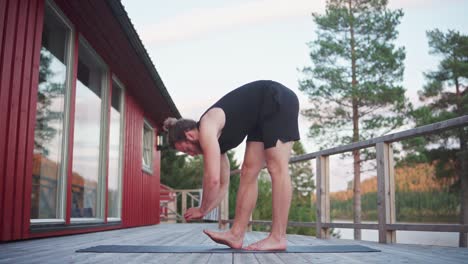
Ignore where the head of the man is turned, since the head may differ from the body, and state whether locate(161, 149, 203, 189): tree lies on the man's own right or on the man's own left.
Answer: on the man's own right

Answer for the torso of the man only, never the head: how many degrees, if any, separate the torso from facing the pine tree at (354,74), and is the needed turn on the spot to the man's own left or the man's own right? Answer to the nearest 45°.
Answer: approximately 90° to the man's own right

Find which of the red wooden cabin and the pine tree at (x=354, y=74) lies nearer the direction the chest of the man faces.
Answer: the red wooden cabin

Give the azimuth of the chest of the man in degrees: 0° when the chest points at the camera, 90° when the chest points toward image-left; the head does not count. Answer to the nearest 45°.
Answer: approximately 90°

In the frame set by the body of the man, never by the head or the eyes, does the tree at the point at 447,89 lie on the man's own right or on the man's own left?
on the man's own right
